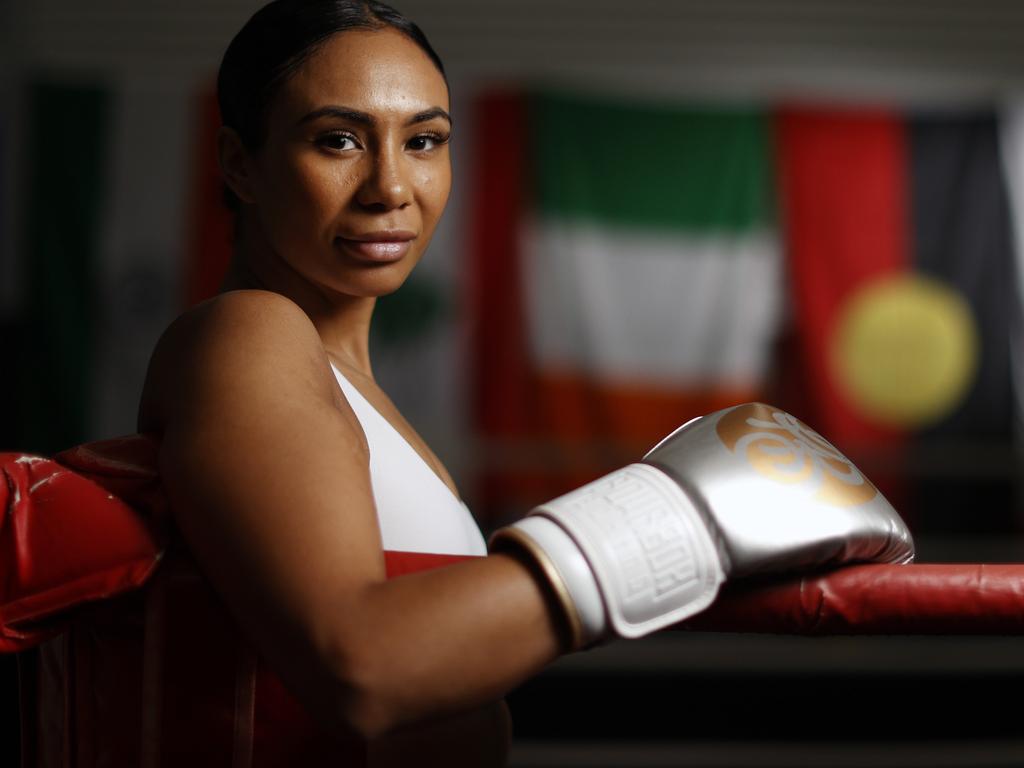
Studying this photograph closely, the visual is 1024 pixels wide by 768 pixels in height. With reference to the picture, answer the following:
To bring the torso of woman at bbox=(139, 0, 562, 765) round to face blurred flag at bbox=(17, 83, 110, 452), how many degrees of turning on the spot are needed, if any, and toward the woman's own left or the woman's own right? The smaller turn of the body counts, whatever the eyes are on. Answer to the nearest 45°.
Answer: approximately 90° to the woman's own left

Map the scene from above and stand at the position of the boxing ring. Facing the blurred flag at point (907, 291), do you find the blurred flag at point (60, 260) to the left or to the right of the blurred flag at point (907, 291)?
left

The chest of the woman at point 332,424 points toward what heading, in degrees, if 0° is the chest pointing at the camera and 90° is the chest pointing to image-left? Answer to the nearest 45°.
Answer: approximately 270°

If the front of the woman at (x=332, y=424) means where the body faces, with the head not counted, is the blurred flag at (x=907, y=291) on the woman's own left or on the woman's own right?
on the woman's own left

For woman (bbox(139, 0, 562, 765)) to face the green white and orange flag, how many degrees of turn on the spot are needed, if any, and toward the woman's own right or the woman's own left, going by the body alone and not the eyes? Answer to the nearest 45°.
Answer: approximately 90° to the woman's own left

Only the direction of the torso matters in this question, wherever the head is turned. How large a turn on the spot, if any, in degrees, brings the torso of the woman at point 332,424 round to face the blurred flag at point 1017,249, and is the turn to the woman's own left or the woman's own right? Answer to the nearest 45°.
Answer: approximately 45° to the woman's own left
